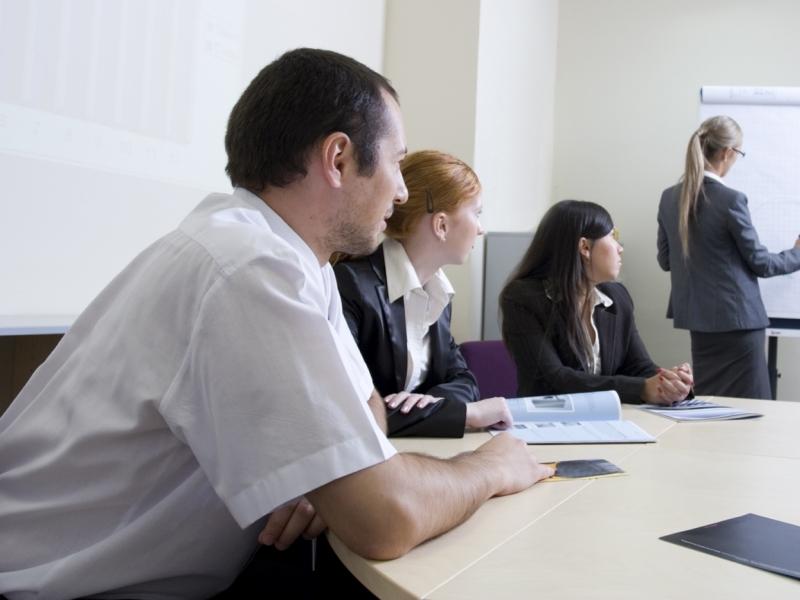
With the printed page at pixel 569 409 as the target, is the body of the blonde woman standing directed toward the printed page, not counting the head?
no

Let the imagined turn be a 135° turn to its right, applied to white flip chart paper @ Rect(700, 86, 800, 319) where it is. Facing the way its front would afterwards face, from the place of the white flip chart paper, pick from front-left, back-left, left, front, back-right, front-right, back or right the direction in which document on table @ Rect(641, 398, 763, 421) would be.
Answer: back-left

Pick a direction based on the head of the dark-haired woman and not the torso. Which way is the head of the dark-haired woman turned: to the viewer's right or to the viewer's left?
to the viewer's right

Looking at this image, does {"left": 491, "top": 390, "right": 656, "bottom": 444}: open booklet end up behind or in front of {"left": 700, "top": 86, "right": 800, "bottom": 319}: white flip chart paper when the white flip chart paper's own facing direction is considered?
in front

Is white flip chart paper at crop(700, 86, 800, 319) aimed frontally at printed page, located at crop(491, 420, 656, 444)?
yes

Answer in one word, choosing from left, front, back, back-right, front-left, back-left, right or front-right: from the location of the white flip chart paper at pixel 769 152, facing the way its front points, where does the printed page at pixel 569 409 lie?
front

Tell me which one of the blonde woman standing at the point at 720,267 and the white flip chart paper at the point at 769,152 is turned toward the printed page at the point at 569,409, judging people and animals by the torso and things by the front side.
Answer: the white flip chart paper

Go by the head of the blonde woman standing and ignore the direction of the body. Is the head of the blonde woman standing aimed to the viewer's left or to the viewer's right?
to the viewer's right

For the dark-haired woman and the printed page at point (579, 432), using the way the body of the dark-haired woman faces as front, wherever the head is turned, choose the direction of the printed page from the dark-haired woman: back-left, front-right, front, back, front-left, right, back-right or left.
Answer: front-right

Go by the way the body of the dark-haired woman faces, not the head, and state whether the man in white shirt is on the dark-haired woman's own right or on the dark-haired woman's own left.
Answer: on the dark-haired woman's own right

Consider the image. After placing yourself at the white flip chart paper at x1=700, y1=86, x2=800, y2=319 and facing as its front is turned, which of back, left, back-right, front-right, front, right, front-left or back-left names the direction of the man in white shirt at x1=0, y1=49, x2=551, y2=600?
front

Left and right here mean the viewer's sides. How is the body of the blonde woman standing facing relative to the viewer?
facing away from the viewer and to the right of the viewer

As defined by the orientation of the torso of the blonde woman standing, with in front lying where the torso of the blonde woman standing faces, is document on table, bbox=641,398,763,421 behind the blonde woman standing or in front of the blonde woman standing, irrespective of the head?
behind

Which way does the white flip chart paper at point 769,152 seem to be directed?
toward the camera

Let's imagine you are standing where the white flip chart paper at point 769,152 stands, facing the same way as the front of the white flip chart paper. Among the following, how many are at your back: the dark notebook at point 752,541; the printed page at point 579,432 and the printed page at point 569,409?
0

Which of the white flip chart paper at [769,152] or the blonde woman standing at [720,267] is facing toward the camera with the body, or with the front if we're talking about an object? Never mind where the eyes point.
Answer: the white flip chart paper

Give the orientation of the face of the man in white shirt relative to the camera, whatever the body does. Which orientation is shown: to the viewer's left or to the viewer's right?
to the viewer's right

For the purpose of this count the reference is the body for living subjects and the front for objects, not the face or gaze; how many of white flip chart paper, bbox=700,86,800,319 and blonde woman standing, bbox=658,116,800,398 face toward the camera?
1

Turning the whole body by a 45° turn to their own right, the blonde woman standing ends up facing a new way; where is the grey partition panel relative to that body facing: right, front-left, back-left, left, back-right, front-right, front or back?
back
